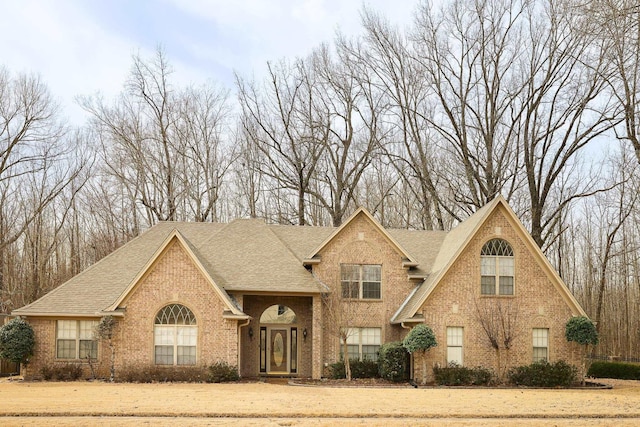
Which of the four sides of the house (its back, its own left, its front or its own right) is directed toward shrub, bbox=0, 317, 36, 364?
right

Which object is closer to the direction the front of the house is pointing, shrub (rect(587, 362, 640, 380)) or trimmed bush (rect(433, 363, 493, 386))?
the trimmed bush

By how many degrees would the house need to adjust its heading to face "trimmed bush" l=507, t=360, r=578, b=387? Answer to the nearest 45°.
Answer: approximately 90° to its left

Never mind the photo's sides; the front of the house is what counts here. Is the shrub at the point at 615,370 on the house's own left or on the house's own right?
on the house's own left

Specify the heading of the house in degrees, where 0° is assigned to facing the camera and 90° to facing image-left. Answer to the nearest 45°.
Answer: approximately 0°
